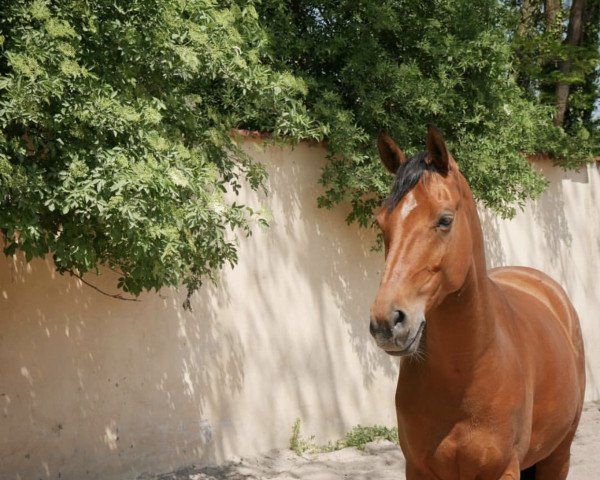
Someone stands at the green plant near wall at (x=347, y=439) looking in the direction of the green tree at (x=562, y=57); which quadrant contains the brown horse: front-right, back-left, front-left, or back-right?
back-right

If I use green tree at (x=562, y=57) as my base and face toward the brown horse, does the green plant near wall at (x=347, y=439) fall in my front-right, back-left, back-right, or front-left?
front-right

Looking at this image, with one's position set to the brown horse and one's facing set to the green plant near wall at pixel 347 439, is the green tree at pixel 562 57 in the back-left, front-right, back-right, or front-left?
front-right

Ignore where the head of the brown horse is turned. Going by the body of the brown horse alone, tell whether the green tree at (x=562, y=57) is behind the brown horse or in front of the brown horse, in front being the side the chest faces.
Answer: behind

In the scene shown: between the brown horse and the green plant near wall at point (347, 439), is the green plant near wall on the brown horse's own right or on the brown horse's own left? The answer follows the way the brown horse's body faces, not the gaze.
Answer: on the brown horse's own right

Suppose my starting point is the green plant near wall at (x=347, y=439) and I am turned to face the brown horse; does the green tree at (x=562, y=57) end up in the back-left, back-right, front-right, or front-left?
back-left
